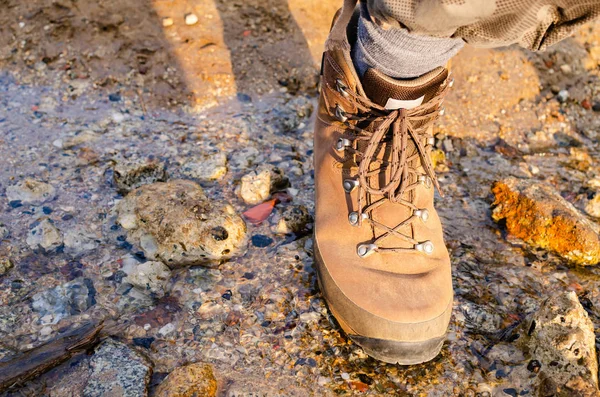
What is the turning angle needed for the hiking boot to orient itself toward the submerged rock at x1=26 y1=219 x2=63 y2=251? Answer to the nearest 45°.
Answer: approximately 90° to its right

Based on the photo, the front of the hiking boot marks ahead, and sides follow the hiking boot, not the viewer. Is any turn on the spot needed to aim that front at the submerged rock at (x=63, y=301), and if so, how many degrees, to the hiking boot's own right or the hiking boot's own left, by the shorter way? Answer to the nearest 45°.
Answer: approximately 90° to the hiking boot's own right

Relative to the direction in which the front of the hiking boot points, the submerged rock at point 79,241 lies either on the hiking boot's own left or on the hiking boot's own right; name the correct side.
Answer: on the hiking boot's own right

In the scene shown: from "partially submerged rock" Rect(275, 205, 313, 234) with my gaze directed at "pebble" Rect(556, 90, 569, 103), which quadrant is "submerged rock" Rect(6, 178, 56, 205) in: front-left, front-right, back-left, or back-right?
back-left

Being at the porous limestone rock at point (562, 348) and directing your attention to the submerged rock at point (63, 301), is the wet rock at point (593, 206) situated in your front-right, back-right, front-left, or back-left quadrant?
back-right

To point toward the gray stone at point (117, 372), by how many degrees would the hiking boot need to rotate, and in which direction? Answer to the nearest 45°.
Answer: approximately 45° to its right

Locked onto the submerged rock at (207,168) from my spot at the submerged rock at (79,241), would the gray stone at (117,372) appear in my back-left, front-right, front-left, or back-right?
back-right

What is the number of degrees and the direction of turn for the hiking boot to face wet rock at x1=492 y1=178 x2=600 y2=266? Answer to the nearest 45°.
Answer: approximately 135° to its left

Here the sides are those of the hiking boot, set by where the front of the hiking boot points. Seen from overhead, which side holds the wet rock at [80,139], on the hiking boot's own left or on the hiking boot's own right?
on the hiking boot's own right

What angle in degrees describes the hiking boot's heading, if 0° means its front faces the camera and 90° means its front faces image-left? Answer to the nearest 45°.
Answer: approximately 0°

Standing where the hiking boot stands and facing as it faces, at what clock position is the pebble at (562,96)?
The pebble is roughly at 7 o'clock from the hiking boot.

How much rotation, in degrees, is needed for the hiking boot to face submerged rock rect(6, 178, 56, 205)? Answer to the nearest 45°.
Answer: approximately 90° to its right

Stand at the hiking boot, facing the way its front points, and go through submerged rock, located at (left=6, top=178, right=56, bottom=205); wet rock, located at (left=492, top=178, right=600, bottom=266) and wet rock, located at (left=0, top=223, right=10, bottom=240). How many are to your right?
2

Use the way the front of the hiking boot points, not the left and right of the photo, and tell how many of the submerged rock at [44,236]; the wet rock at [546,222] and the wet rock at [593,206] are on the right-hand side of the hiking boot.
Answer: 1

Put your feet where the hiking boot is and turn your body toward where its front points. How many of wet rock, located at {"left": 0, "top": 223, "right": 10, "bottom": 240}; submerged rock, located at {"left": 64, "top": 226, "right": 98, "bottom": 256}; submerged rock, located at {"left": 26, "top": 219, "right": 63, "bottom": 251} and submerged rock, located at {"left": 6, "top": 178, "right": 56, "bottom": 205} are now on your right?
4
